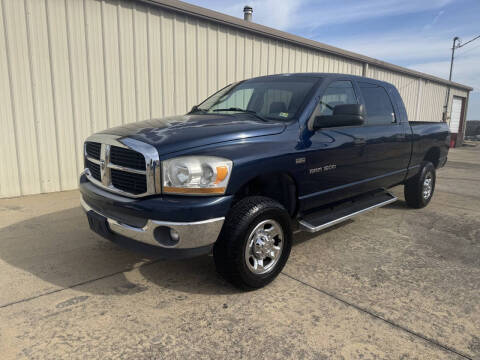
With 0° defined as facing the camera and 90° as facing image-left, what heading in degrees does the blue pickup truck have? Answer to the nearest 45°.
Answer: approximately 45°
